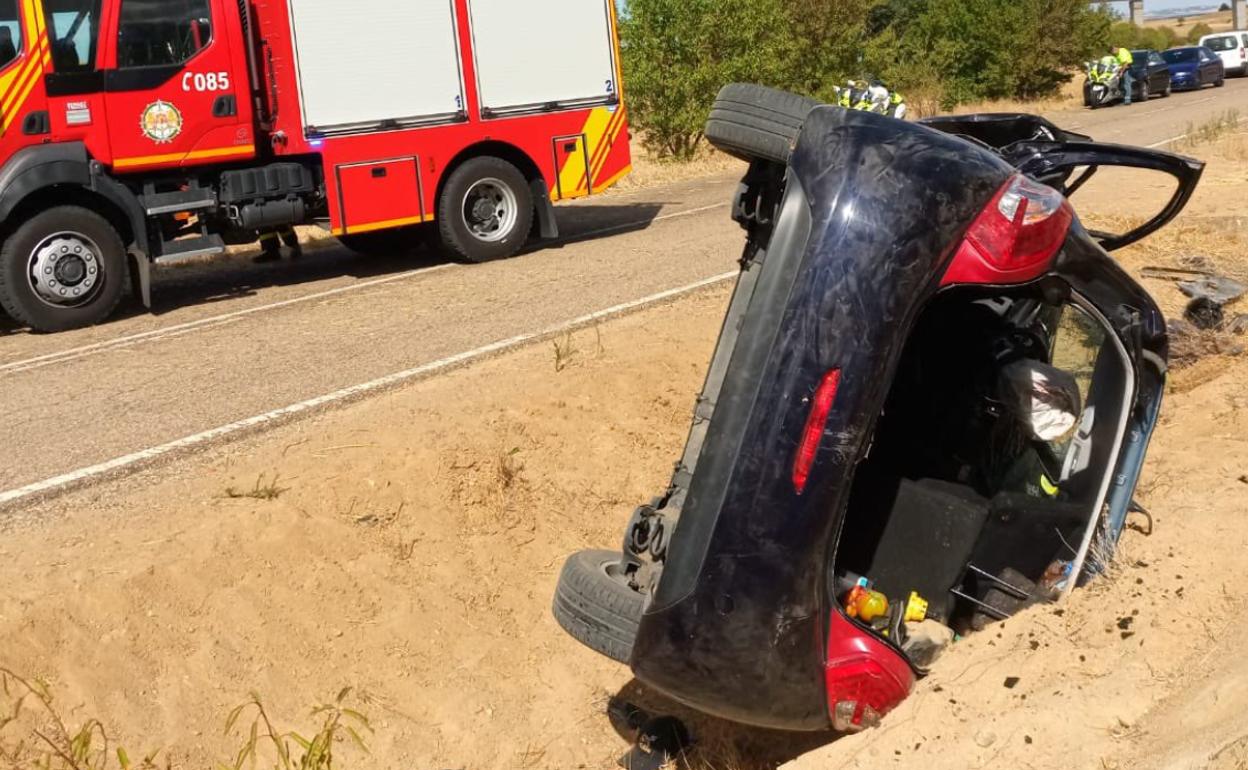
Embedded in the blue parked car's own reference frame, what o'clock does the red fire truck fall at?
The red fire truck is roughly at 11 o'clock from the blue parked car.

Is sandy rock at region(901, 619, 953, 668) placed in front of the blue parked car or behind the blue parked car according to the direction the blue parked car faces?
in front

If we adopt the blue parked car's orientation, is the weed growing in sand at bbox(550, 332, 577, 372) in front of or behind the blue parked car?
in front

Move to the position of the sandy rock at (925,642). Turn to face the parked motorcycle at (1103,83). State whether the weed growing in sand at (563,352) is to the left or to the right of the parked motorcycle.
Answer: left

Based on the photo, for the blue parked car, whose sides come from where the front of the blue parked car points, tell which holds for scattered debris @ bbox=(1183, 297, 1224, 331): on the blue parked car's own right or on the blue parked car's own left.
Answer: on the blue parked car's own left

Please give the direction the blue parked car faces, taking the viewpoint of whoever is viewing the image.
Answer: facing the viewer and to the left of the viewer

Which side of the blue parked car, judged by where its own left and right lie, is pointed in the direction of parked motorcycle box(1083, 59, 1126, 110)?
front

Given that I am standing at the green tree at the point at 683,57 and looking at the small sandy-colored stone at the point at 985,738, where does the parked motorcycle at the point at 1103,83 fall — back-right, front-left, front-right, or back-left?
back-left

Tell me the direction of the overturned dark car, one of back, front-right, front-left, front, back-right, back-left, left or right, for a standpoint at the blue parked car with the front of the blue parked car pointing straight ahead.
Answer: front-left

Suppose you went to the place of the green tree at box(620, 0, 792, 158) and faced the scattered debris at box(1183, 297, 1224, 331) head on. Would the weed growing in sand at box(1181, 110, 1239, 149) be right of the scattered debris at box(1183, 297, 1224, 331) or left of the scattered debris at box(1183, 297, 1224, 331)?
left
